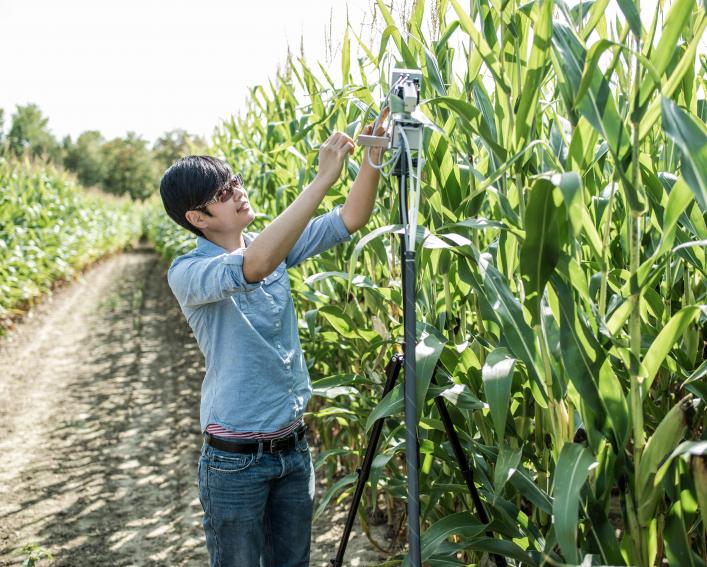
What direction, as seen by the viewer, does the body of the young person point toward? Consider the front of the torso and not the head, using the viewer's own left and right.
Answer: facing the viewer and to the right of the viewer

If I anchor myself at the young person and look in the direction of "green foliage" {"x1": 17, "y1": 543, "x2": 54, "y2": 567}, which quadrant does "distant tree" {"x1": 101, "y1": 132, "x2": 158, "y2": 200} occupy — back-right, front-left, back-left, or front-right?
front-right

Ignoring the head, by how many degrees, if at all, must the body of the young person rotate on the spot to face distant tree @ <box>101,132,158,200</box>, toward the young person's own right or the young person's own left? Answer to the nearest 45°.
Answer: approximately 135° to the young person's own left

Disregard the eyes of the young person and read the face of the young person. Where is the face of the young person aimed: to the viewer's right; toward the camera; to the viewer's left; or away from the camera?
to the viewer's right

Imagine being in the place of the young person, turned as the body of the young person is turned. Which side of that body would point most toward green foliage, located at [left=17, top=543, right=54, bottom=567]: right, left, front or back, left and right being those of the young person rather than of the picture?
back

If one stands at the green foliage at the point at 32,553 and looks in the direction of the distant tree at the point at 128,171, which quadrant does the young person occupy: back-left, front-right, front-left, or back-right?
back-right

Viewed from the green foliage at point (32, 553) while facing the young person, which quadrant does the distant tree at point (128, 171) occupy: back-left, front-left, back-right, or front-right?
back-left

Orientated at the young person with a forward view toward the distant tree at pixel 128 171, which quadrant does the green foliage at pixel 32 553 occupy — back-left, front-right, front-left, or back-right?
front-left
